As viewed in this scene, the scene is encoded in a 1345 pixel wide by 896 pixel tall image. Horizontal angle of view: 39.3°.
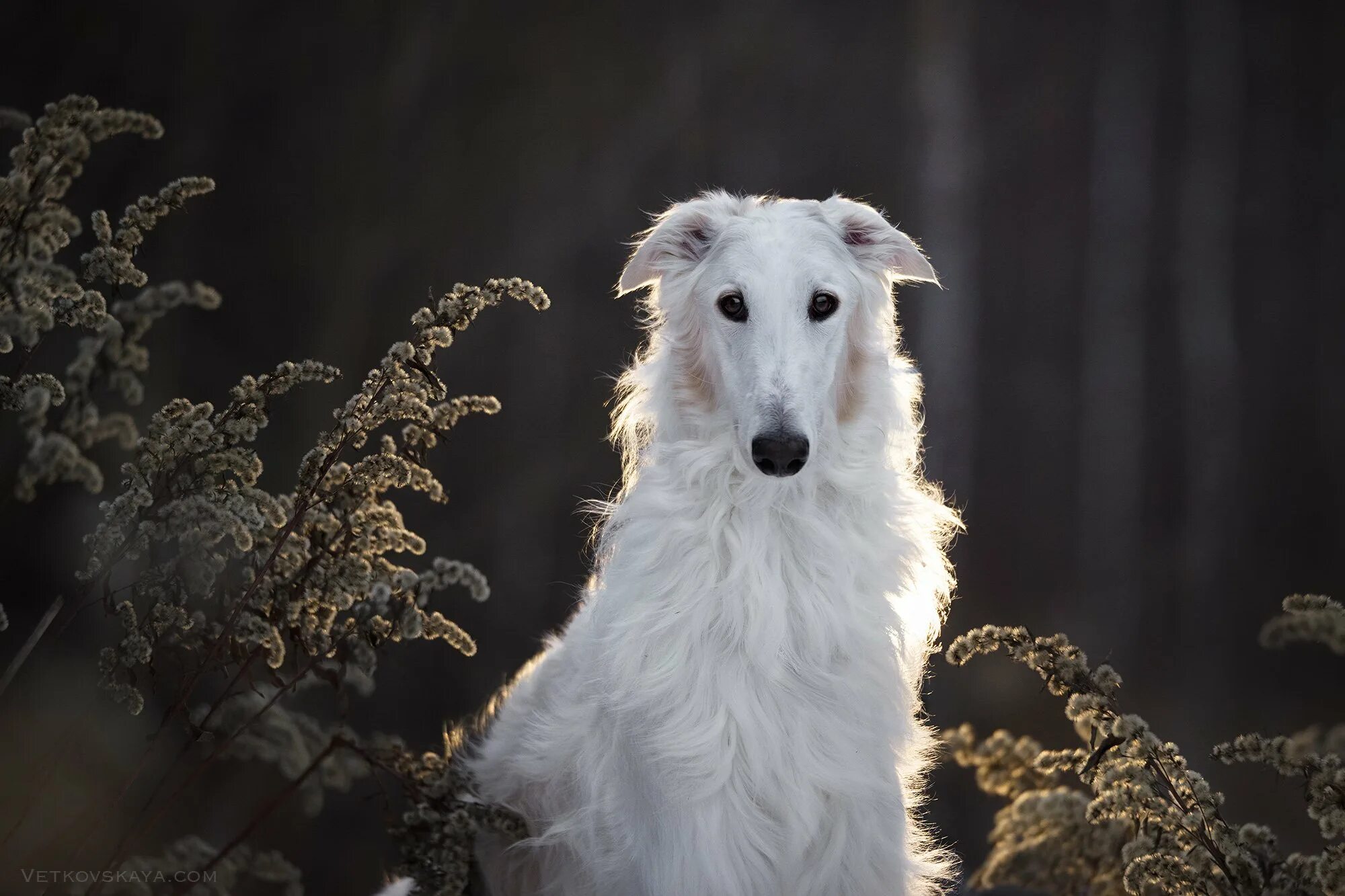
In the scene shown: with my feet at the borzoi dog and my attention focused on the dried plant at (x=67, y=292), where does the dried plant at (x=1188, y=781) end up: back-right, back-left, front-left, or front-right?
back-left

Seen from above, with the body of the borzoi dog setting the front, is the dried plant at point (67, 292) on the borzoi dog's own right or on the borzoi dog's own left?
on the borzoi dog's own right

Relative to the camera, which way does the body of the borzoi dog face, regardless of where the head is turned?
toward the camera
